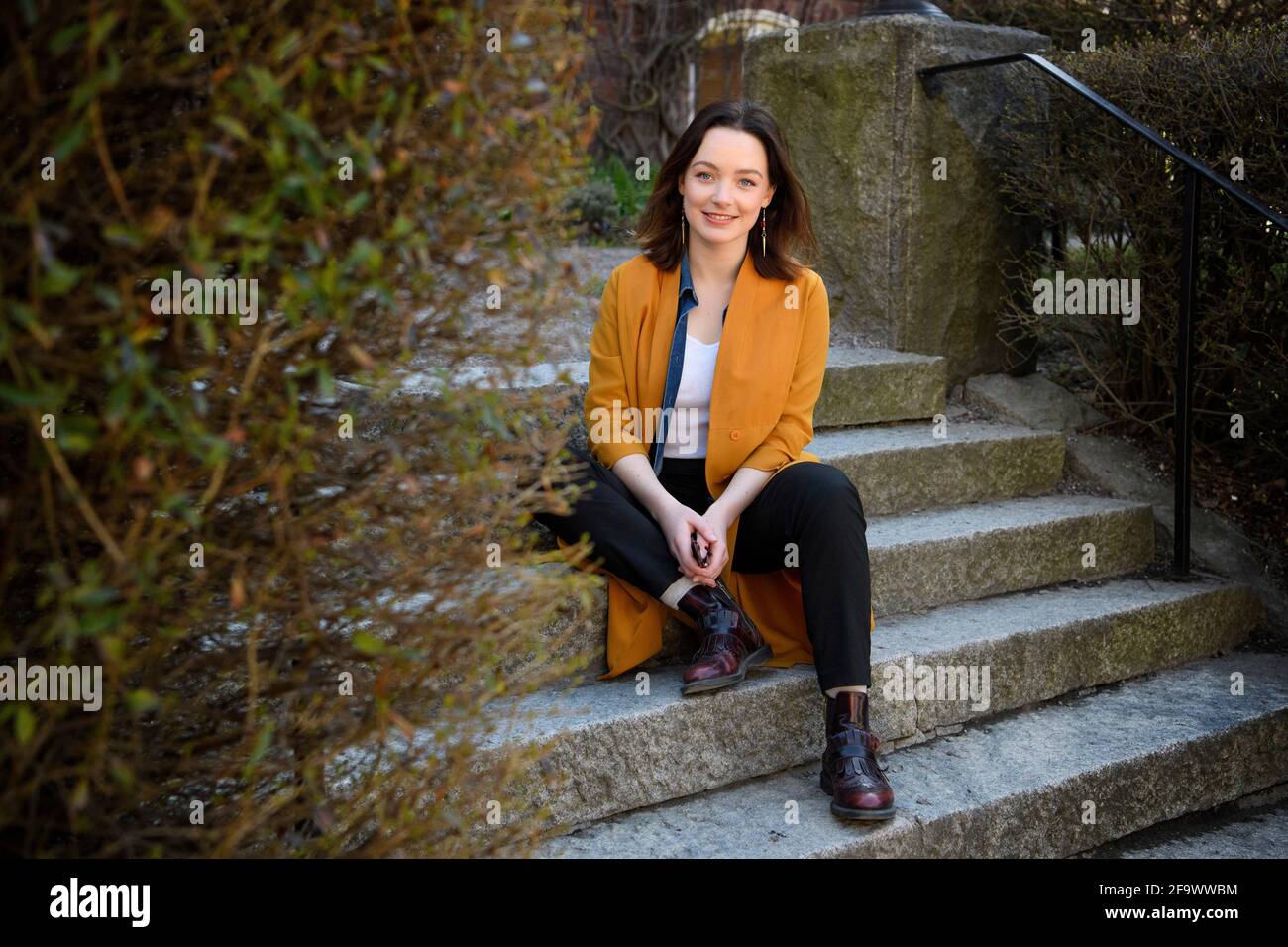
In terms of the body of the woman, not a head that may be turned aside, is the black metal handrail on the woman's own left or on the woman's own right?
on the woman's own left

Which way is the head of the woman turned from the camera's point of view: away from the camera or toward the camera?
toward the camera

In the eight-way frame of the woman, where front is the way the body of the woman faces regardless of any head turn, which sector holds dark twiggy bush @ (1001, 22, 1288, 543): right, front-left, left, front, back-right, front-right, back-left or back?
back-left

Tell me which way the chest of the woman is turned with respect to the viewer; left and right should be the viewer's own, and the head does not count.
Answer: facing the viewer
